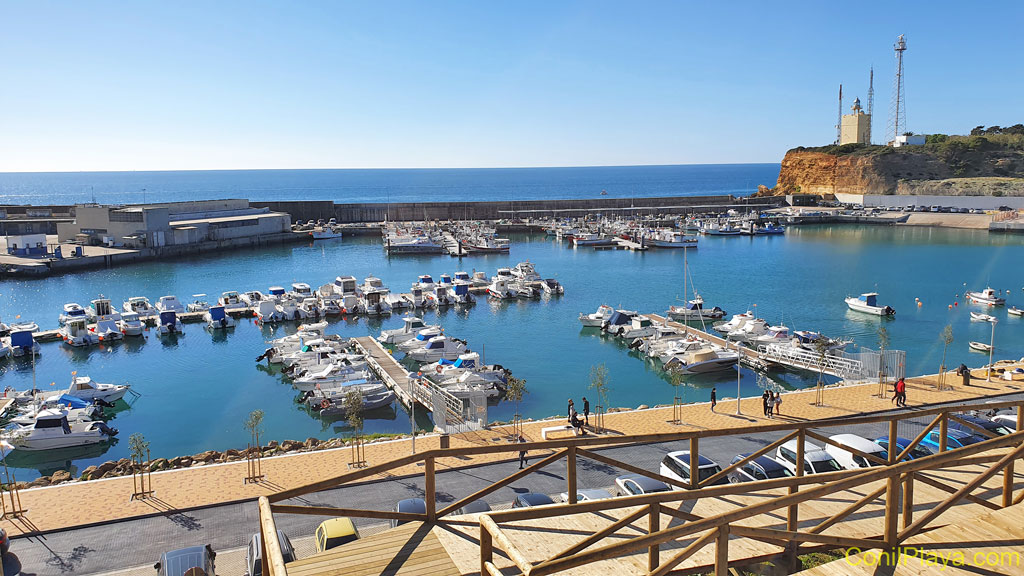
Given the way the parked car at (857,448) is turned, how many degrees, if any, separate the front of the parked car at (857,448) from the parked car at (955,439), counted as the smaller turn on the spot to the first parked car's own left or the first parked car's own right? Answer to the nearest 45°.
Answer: approximately 90° to the first parked car's own left

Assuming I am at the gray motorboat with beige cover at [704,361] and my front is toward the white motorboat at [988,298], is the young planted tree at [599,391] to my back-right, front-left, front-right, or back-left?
back-right

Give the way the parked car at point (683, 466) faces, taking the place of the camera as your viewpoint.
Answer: facing the viewer and to the right of the viewer

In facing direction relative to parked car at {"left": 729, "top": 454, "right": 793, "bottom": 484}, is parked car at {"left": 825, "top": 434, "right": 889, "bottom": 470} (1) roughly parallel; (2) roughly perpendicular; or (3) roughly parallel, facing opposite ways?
roughly parallel

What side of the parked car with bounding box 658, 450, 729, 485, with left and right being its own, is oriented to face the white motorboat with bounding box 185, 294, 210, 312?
back

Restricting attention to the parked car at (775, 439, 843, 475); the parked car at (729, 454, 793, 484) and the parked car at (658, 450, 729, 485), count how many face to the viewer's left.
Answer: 0

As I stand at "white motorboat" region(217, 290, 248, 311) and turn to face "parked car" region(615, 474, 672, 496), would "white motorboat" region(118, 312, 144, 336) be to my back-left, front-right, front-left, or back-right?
front-right
